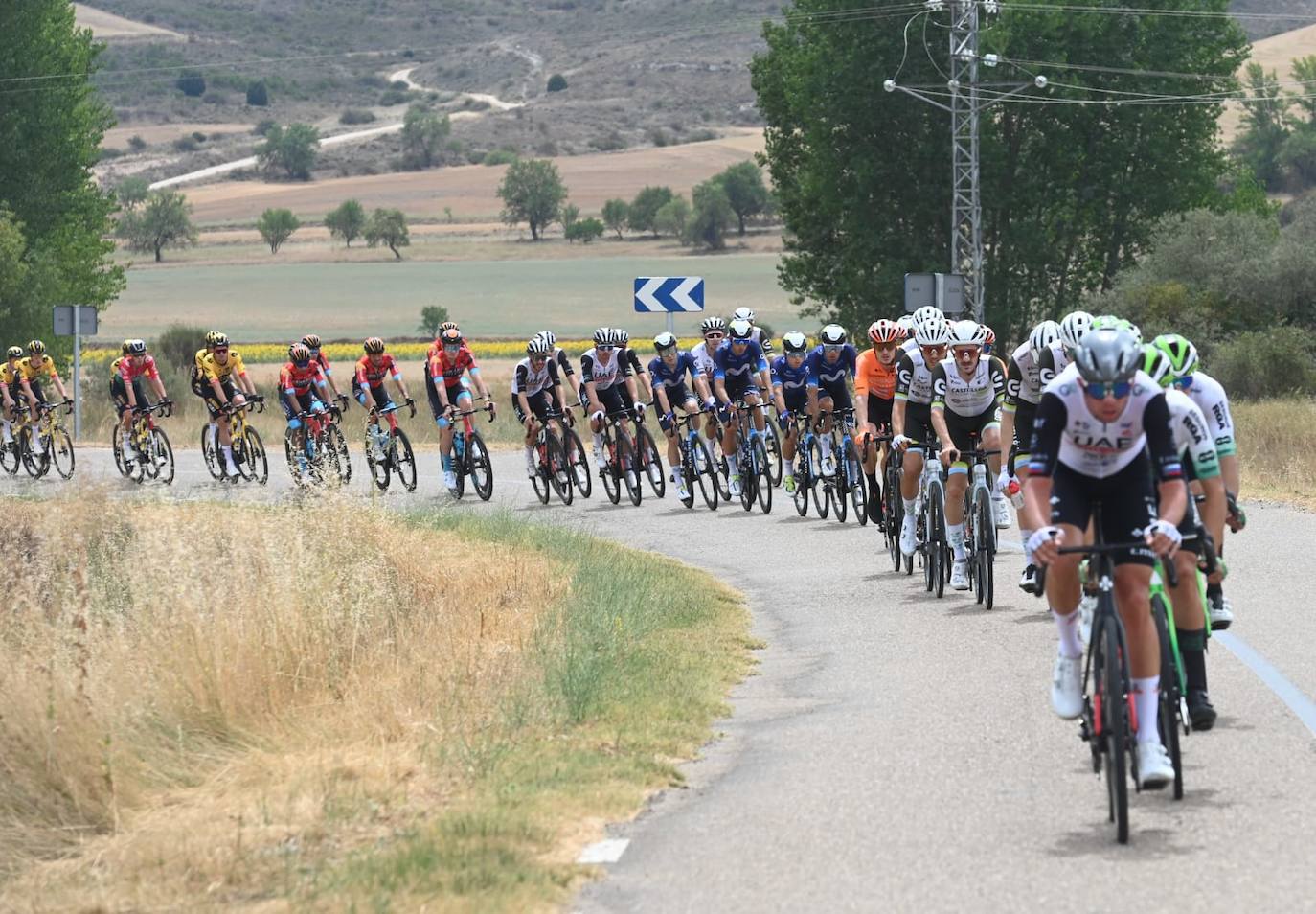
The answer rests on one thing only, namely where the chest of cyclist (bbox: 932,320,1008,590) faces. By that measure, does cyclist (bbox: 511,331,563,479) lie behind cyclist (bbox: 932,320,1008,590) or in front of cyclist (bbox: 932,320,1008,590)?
behind

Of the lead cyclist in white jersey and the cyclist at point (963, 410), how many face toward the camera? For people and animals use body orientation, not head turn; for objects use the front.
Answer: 2

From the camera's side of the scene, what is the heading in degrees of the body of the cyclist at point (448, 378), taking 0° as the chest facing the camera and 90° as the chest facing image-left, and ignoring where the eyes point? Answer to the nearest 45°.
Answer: approximately 315°

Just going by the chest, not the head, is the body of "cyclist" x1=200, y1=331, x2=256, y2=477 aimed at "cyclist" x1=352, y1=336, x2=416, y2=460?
yes

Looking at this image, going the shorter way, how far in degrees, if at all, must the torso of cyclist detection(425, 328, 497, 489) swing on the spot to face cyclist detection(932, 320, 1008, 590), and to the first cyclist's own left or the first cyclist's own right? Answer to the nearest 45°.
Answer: approximately 45° to the first cyclist's own right

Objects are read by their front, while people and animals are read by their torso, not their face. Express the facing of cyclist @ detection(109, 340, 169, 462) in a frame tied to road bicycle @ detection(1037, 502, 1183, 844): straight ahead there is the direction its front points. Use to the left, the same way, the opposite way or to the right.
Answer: to the left

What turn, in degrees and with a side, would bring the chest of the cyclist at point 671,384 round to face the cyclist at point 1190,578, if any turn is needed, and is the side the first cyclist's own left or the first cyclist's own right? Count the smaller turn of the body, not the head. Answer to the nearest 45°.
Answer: approximately 45° to the first cyclist's own right

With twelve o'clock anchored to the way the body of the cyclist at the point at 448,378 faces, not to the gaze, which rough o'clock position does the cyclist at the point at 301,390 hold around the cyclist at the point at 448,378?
the cyclist at the point at 301,390 is roughly at 6 o'clock from the cyclist at the point at 448,378.

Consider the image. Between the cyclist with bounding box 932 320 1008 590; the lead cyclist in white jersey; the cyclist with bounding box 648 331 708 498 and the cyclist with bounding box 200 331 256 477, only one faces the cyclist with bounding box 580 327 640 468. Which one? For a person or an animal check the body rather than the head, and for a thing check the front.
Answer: the cyclist with bounding box 200 331 256 477

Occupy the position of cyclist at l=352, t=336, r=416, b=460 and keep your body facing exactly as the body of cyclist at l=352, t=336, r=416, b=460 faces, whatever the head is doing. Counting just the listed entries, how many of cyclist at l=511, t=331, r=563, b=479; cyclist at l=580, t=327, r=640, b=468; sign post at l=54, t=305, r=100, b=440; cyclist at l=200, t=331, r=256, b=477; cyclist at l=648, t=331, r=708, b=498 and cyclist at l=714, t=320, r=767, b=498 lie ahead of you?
4

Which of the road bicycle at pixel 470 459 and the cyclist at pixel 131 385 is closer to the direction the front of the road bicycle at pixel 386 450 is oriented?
the road bicycle
